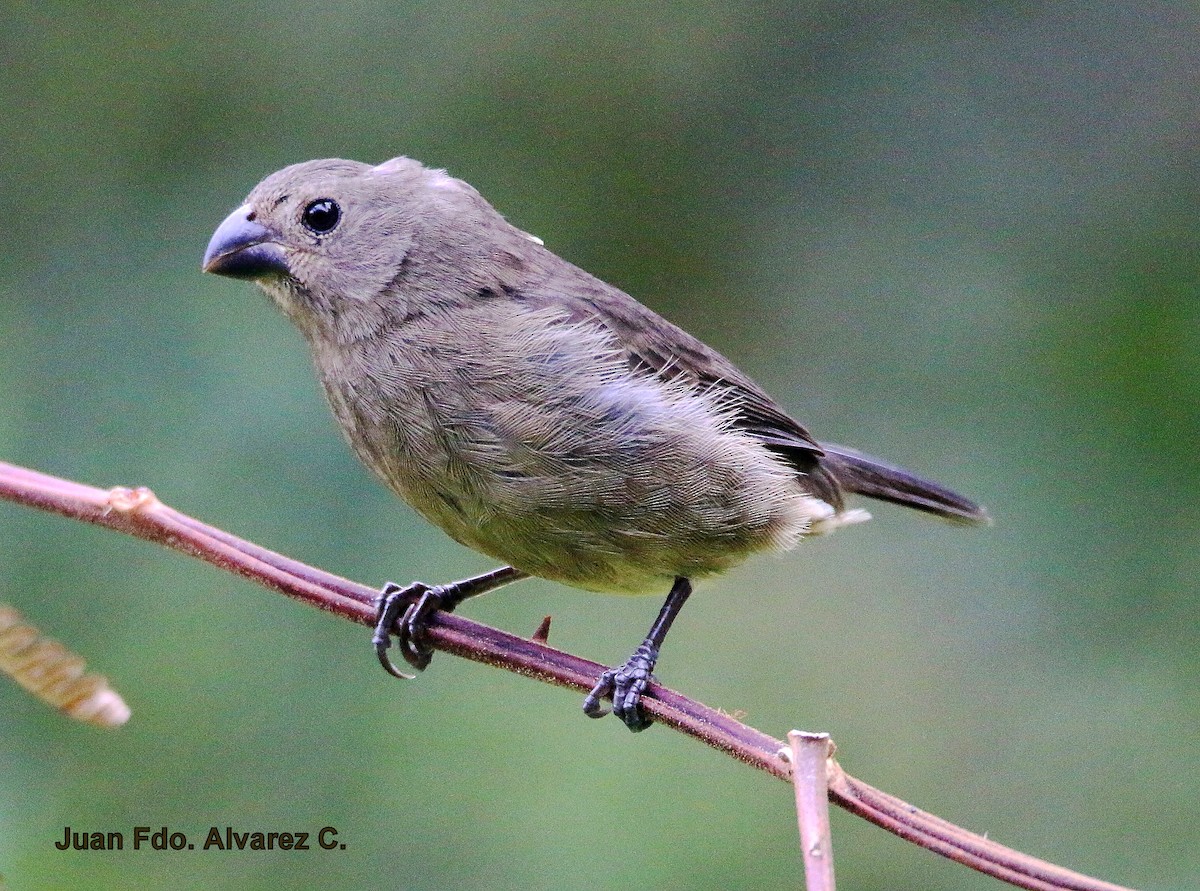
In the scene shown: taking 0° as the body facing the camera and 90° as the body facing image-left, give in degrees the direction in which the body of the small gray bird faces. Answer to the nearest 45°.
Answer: approximately 90°
